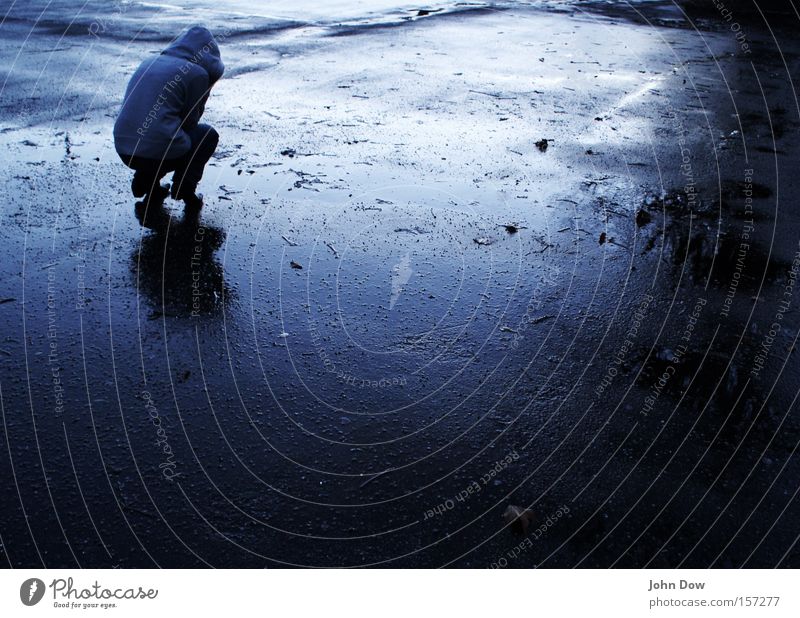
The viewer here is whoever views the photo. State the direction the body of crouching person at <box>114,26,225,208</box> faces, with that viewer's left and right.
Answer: facing away from the viewer and to the right of the viewer

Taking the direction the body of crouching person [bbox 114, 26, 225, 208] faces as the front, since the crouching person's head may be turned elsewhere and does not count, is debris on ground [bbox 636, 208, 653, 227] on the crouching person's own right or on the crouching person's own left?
on the crouching person's own right

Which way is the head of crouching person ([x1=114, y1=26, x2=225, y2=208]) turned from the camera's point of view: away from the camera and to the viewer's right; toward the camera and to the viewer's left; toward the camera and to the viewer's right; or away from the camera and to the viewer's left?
away from the camera and to the viewer's right

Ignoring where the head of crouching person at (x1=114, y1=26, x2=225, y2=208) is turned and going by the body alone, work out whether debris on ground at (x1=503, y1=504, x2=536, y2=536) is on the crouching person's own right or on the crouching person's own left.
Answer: on the crouching person's own right
